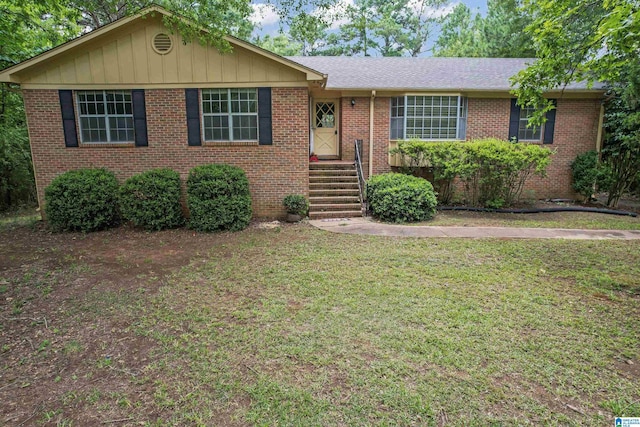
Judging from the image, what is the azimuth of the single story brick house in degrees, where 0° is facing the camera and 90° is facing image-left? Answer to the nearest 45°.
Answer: approximately 0°

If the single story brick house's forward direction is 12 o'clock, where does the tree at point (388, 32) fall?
The tree is roughly at 7 o'clock from the single story brick house.

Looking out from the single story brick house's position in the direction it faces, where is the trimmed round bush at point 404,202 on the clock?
The trimmed round bush is roughly at 11 o'clock from the single story brick house.

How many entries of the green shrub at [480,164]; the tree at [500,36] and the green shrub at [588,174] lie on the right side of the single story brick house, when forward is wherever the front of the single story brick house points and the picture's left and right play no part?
0

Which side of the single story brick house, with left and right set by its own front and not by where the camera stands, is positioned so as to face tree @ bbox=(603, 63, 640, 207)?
left

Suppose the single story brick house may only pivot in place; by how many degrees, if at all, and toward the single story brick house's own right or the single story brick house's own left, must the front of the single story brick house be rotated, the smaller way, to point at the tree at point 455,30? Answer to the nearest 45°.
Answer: approximately 135° to the single story brick house's own left

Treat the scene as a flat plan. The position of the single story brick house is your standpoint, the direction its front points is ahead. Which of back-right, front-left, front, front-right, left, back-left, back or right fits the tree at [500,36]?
back-left
